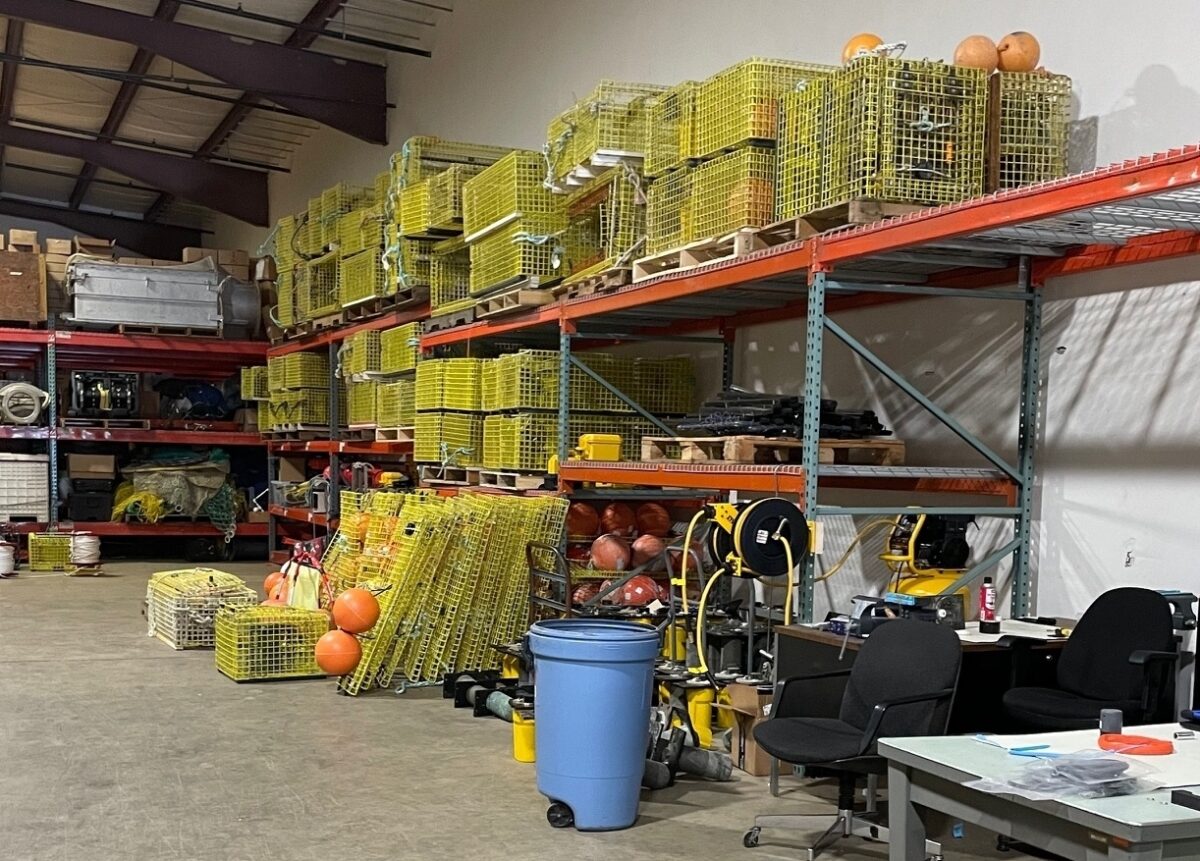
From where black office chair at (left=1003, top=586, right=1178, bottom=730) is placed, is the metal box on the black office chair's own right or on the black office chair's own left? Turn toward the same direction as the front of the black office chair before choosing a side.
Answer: on the black office chair's own right

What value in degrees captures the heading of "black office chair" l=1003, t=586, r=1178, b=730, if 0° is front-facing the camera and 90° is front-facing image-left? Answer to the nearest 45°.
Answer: approximately 45°

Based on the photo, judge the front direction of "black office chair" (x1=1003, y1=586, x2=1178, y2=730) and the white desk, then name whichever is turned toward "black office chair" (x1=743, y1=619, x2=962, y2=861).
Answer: "black office chair" (x1=1003, y1=586, x2=1178, y2=730)

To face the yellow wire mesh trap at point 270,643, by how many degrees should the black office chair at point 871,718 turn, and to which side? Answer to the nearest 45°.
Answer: approximately 90° to its right

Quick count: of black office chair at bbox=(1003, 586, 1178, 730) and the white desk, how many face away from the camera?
0

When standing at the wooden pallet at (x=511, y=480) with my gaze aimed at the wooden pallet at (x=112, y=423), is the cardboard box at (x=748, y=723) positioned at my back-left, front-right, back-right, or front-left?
back-left
